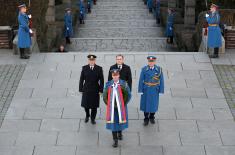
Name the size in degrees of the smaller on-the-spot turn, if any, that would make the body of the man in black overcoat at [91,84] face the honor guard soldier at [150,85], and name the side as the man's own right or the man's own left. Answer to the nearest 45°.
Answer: approximately 90° to the man's own left

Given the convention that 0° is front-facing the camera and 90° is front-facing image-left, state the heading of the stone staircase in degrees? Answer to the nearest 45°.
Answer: approximately 0°

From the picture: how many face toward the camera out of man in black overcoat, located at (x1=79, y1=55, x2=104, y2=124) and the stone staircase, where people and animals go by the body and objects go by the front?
2

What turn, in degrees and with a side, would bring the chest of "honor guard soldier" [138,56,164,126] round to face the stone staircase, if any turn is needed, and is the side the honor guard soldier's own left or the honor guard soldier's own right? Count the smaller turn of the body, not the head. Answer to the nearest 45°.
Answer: approximately 180°

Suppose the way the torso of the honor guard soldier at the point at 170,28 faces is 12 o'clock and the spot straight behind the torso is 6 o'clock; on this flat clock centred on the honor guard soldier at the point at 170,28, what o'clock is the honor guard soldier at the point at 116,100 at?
the honor guard soldier at the point at 116,100 is roughly at 9 o'clock from the honor guard soldier at the point at 170,28.

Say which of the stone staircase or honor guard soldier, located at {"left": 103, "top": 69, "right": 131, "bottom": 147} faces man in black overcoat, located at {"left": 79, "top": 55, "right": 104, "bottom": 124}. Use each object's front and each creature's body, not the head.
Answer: the stone staircase

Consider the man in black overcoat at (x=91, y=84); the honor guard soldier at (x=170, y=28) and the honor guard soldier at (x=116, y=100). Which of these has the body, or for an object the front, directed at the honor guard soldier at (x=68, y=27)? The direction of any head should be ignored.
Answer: the honor guard soldier at (x=170, y=28)

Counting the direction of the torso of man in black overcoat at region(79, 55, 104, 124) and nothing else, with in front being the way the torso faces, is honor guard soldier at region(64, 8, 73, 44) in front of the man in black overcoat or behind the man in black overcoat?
behind

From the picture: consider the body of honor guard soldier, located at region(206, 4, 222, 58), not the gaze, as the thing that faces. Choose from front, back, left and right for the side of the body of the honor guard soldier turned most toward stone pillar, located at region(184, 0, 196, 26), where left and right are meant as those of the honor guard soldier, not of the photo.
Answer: right

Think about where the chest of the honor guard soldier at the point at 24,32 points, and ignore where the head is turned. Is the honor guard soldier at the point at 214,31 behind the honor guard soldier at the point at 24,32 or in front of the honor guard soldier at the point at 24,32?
in front

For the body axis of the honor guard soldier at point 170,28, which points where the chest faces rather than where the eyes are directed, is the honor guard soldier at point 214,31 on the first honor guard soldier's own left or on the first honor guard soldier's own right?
on the first honor guard soldier's own left

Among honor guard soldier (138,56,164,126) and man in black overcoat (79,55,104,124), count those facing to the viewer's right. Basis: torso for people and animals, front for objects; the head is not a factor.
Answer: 0

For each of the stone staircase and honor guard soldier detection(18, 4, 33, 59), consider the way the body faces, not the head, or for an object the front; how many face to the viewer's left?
0

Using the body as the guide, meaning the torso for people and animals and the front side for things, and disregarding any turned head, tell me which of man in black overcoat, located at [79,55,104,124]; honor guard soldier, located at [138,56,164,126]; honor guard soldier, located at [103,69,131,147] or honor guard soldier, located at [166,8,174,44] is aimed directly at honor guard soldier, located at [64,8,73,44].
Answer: honor guard soldier, located at [166,8,174,44]
